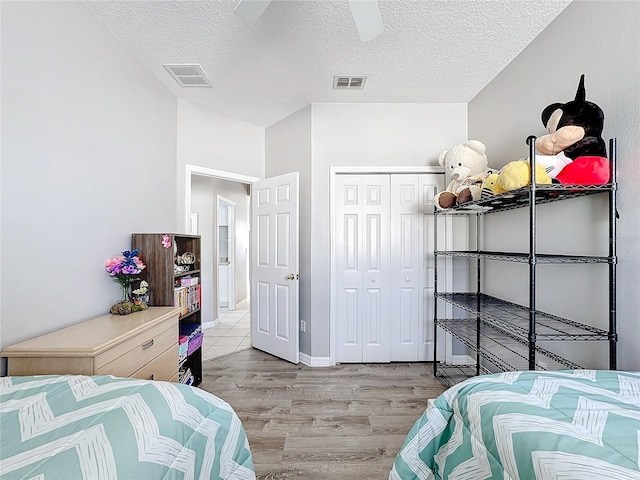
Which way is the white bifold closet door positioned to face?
toward the camera

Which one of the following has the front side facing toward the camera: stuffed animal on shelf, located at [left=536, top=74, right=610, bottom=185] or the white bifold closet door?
the white bifold closet door

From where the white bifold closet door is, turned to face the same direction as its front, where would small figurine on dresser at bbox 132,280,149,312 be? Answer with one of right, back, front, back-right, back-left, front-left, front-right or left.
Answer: front-right

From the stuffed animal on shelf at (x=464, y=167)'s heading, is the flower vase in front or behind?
in front

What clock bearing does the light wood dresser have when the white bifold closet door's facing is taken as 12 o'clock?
The light wood dresser is roughly at 1 o'clock from the white bifold closet door.

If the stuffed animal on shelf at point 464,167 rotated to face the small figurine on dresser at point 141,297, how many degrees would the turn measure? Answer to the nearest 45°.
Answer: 0° — it already faces it

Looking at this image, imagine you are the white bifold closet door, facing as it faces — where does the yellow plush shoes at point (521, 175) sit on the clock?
The yellow plush shoes is roughly at 11 o'clock from the white bifold closet door.

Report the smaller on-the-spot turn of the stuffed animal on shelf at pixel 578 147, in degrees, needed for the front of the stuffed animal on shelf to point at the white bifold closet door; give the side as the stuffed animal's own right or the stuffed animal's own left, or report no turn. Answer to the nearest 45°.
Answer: approximately 45° to the stuffed animal's own right

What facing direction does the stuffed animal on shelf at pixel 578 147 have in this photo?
to the viewer's left

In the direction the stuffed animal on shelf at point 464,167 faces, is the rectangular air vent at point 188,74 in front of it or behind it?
in front

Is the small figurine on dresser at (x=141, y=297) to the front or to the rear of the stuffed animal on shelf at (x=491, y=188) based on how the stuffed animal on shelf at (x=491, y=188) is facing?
to the front

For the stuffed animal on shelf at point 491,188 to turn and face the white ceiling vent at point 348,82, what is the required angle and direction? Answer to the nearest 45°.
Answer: approximately 45° to its right
